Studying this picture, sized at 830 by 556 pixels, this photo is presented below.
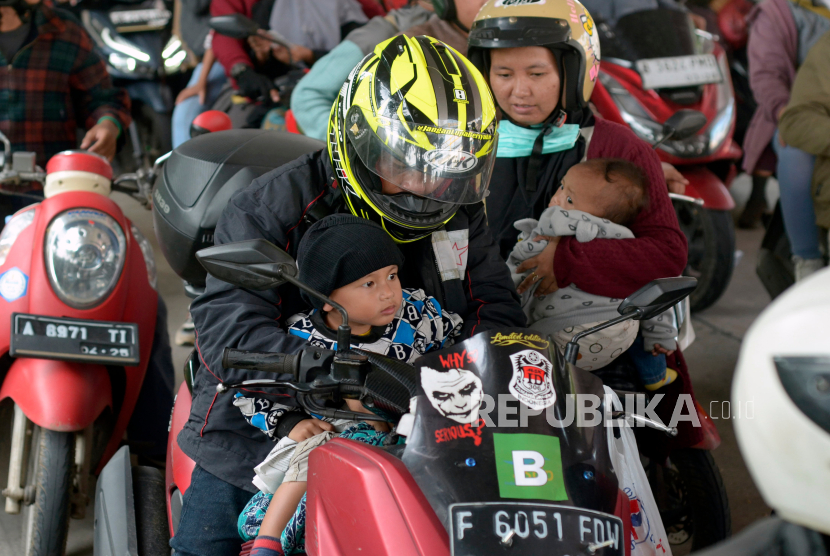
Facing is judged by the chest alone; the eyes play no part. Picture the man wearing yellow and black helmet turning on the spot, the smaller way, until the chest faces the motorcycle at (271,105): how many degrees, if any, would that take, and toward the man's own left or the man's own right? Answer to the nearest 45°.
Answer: approximately 135° to the man's own left

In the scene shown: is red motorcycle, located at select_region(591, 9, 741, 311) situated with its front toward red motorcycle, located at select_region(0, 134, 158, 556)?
no

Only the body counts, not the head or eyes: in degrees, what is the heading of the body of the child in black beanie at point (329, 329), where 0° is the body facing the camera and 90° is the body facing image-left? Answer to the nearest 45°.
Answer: approximately 315°

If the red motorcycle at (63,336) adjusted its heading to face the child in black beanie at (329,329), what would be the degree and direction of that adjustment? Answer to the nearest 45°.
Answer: approximately 45° to its left

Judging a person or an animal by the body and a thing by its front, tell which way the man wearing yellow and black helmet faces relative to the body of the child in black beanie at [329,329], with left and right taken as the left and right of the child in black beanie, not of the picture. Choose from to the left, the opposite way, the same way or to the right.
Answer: the same way

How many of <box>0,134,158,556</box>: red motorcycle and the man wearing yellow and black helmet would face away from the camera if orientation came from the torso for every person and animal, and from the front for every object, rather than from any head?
0

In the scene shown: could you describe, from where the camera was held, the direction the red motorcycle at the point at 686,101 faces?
facing the viewer and to the right of the viewer

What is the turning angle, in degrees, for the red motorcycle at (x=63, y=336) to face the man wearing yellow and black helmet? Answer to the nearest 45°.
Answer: approximately 45° to its left

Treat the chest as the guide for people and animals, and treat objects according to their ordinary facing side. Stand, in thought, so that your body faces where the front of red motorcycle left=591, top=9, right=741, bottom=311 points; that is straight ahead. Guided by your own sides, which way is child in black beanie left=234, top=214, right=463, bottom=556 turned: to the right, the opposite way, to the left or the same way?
the same way

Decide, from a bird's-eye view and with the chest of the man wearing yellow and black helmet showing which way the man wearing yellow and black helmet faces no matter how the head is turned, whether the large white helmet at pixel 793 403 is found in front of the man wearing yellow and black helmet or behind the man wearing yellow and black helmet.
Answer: in front

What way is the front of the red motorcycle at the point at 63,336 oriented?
toward the camera

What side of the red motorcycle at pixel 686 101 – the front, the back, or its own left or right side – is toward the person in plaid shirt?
right

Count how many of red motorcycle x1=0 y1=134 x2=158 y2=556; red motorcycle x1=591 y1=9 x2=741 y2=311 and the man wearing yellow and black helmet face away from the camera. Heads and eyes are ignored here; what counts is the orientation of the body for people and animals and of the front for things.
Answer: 0
